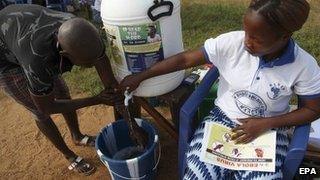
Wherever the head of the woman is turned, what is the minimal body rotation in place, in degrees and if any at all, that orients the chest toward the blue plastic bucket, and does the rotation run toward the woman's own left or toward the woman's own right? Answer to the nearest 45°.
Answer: approximately 45° to the woman's own right

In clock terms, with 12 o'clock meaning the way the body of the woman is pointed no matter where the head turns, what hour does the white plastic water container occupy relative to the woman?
The white plastic water container is roughly at 2 o'clock from the woman.

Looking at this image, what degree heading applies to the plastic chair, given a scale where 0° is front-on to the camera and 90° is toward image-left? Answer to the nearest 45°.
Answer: approximately 45°
